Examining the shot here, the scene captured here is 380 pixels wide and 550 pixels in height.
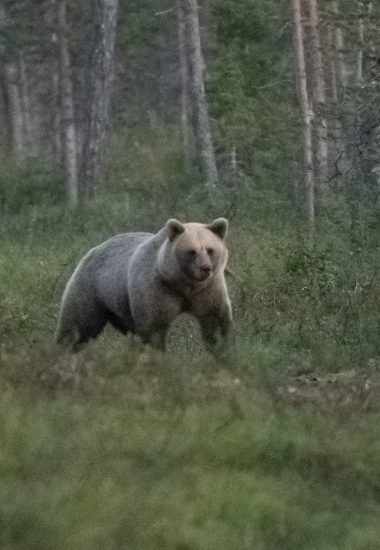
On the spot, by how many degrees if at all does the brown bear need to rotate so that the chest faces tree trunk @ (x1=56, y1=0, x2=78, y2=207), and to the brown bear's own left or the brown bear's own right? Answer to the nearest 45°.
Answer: approximately 135° to the brown bear's own left

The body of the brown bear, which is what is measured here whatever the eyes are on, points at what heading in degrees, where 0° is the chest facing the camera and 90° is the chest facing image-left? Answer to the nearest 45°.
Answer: approximately 315°

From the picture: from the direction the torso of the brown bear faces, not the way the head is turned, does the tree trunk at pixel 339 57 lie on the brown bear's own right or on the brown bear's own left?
on the brown bear's own left

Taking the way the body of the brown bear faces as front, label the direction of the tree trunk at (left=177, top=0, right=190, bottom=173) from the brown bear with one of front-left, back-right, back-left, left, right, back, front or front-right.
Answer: back-left

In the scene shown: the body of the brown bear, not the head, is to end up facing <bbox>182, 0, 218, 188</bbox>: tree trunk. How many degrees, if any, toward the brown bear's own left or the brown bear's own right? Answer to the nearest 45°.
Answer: approximately 135° to the brown bear's own left

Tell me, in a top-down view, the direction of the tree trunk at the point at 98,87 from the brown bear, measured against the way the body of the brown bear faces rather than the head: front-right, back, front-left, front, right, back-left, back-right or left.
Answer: back-left
